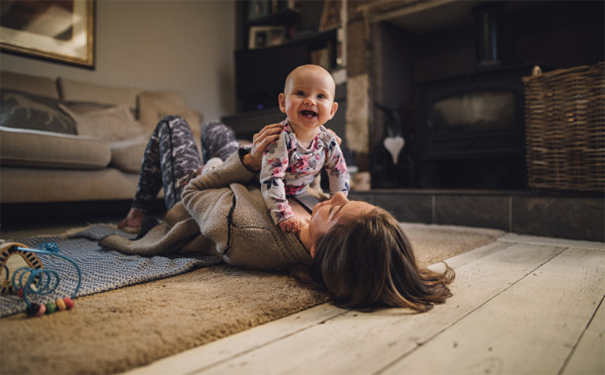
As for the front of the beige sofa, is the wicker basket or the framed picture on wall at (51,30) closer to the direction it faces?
the wicker basket

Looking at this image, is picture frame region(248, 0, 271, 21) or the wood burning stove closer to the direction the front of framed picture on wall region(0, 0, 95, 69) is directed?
the wood burning stove

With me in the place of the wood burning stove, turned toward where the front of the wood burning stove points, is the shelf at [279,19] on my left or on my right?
on my right

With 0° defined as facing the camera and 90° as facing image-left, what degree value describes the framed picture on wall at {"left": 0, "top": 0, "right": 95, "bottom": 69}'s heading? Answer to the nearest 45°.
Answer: approximately 315°

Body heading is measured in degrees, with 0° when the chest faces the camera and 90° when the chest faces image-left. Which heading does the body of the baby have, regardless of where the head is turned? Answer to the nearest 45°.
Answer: approximately 0°

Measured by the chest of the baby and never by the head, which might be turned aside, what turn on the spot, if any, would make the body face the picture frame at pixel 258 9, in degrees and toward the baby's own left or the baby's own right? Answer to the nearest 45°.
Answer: approximately 180°

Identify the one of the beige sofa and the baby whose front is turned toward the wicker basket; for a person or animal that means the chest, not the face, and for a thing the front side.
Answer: the beige sofa

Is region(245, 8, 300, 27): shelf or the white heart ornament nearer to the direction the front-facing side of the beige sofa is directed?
the white heart ornament
